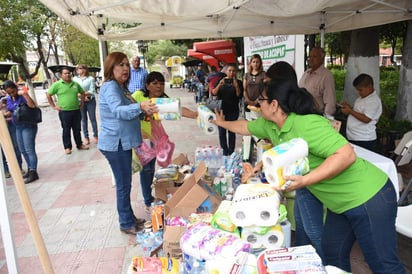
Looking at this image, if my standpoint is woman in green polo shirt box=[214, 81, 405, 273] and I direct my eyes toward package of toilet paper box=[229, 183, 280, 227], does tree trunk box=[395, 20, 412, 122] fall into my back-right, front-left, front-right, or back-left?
back-right

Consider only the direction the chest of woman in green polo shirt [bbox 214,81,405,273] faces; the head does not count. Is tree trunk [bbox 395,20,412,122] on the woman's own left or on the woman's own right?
on the woman's own right

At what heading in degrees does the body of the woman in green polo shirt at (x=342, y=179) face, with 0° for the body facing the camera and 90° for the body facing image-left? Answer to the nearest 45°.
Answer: approximately 90°

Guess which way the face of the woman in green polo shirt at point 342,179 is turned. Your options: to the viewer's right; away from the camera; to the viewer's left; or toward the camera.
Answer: to the viewer's left

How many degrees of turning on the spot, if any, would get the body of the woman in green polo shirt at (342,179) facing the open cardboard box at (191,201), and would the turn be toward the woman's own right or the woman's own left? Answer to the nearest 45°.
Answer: approximately 45° to the woman's own right

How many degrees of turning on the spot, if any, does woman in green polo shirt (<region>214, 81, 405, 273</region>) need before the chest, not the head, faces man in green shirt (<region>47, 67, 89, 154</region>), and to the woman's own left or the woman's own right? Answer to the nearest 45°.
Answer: approximately 45° to the woman's own right

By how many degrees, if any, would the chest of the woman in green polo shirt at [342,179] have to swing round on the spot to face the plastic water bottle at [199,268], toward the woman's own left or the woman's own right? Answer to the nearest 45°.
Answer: approximately 45° to the woman's own left
